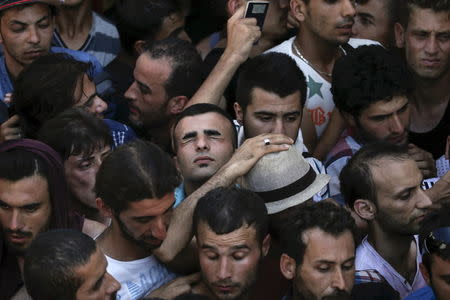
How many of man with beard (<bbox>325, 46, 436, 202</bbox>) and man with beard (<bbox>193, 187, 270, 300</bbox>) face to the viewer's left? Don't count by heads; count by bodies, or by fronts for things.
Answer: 0

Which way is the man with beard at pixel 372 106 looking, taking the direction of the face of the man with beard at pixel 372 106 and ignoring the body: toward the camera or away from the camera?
toward the camera

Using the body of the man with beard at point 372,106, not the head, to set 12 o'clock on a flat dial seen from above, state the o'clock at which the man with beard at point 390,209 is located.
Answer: the man with beard at point 390,209 is roughly at 1 o'clock from the man with beard at point 372,106.

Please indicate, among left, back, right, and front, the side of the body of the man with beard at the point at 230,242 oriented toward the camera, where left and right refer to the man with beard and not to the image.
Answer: front

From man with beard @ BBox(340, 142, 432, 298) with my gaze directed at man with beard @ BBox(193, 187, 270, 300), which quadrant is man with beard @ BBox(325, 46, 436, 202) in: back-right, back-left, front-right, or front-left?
back-right

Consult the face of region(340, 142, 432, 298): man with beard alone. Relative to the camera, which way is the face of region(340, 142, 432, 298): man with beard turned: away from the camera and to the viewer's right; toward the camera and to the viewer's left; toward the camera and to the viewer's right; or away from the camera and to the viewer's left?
toward the camera and to the viewer's right

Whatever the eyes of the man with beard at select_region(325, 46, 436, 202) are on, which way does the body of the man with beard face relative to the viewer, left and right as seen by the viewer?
facing the viewer and to the right of the viewer

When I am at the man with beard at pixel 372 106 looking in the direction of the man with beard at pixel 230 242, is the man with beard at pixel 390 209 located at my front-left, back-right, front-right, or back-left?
front-left

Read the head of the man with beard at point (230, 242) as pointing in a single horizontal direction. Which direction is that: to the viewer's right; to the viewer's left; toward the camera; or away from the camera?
toward the camera

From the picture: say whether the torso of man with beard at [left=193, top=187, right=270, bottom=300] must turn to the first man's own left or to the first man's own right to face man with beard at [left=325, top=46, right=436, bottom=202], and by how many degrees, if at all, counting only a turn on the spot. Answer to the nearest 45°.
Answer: approximately 135° to the first man's own left

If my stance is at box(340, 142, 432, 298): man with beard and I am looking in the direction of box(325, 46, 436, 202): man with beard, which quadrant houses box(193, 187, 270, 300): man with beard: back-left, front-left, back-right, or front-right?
back-left
